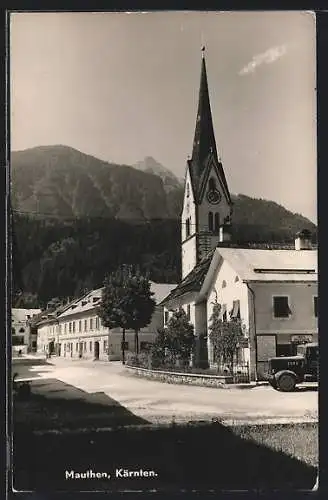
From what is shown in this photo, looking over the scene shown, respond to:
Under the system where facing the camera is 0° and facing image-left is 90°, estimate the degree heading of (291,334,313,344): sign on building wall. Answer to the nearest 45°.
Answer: approximately 0°

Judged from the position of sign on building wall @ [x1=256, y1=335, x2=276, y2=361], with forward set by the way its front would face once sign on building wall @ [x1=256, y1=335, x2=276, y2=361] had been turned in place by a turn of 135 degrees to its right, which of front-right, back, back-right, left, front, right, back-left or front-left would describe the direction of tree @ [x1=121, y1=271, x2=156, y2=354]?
front-left

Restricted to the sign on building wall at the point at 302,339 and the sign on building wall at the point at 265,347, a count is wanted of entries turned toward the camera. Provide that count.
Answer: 2

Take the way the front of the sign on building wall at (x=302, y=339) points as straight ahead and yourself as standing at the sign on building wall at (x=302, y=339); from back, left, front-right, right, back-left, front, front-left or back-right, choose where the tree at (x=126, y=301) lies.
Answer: right

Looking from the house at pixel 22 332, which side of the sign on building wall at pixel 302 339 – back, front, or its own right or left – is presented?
right

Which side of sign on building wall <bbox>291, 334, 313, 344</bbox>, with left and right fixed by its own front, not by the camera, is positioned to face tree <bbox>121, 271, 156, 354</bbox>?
right

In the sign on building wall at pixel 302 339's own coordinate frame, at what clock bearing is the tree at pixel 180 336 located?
The tree is roughly at 3 o'clock from the sign on building wall.
